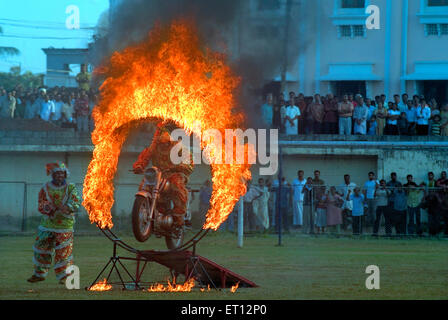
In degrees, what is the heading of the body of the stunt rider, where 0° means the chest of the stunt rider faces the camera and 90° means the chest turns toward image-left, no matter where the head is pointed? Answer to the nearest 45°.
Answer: approximately 45°

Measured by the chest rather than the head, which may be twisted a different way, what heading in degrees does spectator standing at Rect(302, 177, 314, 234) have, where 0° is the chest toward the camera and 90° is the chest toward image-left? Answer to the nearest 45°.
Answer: approximately 45°

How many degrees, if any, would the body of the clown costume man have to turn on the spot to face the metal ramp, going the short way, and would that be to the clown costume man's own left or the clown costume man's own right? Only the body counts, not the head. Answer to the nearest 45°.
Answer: approximately 45° to the clown costume man's own left

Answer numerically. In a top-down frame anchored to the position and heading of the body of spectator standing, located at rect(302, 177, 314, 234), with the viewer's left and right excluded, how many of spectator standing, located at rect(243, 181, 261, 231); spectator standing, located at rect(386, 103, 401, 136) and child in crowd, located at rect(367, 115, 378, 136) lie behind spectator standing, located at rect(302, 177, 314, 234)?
2
